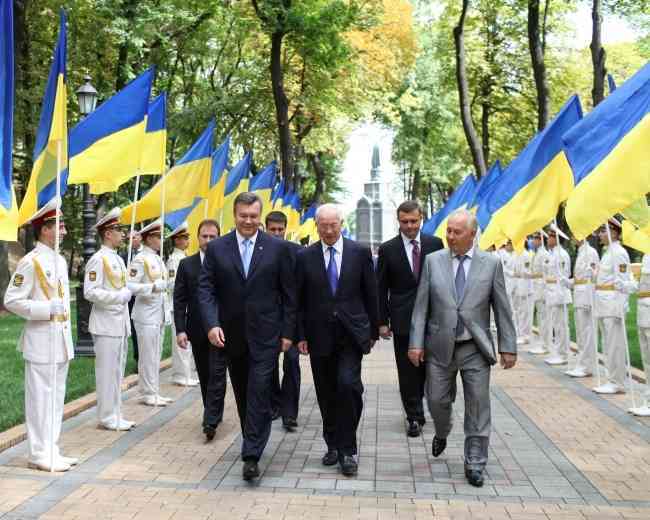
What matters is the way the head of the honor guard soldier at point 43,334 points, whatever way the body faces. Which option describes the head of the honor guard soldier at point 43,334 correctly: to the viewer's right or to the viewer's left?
to the viewer's right

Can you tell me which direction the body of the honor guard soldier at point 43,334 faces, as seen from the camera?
to the viewer's right

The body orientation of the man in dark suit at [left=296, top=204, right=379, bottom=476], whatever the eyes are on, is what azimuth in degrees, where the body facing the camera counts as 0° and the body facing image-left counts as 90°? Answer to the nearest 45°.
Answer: approximately 0°

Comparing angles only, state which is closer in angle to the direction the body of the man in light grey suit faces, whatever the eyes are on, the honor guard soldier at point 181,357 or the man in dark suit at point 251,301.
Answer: the man in dark suit

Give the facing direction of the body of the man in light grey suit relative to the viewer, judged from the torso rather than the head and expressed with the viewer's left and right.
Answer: facing the viewer

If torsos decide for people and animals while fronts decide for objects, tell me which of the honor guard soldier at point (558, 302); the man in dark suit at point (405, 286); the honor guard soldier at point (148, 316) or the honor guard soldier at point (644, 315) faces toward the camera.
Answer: the man in dark suit

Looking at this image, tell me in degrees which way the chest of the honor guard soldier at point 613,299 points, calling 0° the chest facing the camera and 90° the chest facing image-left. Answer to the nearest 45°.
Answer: approximately 90°

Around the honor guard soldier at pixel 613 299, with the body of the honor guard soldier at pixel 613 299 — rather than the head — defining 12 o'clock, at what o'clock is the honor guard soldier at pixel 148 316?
the honor guard soldier at pixel 148 316 is roughly at 11 o'clock from the honor guard soldier at pixel 613 299.

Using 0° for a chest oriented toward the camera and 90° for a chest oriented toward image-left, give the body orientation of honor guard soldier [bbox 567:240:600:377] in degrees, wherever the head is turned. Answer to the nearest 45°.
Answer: approximately 90°

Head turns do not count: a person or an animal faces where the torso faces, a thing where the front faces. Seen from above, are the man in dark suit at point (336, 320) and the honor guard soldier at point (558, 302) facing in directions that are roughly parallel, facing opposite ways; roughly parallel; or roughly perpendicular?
roughly perpendicular

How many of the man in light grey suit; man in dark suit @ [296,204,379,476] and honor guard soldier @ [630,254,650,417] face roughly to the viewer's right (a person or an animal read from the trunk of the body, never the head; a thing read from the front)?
0

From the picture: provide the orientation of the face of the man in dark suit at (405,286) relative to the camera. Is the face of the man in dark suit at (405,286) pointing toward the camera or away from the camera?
toward the camera

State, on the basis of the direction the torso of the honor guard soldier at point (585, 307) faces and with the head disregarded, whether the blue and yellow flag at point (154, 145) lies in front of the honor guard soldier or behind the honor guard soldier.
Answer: in front

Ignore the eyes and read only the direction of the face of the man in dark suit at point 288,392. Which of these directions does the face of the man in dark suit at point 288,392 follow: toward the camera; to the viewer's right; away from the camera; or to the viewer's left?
toward the camera

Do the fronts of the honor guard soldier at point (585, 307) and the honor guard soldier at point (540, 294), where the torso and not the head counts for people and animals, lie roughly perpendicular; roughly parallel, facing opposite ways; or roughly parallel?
roughly parallel

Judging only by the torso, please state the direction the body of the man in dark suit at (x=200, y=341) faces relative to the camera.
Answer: toward the camera

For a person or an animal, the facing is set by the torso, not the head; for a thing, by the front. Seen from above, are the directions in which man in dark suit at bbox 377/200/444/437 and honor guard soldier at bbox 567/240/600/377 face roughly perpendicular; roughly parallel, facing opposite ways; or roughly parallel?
roughly perpendicular

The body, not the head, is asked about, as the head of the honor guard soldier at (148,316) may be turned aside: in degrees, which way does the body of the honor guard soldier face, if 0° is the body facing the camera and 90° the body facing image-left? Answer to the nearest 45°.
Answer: approximately 270°
